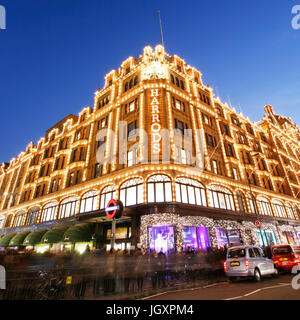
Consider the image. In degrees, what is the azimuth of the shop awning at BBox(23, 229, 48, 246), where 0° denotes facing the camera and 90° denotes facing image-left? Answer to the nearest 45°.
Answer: approximately 45°

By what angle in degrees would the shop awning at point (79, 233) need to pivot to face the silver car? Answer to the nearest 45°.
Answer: approximately 90° to its left

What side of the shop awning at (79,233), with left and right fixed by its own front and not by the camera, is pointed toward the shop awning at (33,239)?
right

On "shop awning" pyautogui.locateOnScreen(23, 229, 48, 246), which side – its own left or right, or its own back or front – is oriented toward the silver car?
left

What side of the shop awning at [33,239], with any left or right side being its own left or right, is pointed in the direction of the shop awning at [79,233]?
left

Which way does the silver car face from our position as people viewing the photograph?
facing away from the viewer and to the right of the viewer

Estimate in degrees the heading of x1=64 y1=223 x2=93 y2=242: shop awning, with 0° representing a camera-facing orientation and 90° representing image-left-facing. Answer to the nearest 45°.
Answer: approximately 45°
